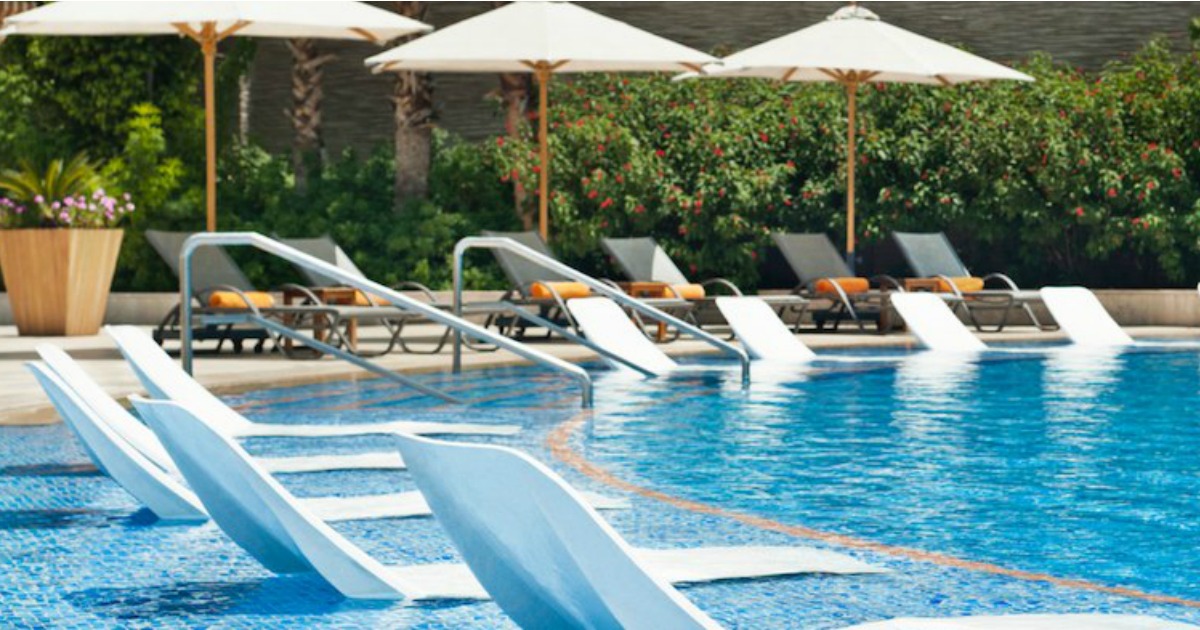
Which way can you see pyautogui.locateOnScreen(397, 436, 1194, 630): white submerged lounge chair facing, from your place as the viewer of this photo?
facing to the right of the viewer

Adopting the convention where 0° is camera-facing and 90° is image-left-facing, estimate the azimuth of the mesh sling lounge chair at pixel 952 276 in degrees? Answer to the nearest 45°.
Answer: approximately 315°

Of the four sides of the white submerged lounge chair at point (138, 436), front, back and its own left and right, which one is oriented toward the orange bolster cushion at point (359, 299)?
left

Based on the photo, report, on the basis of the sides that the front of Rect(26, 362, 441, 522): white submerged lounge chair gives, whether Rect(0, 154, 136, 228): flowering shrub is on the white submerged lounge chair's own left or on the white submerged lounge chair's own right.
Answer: on the white submerged lounge chair's own left

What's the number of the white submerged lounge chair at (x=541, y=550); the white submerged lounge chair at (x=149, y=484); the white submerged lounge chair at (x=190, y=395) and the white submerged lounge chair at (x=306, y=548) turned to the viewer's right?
4

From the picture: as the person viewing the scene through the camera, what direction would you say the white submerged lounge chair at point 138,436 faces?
facing to the right of the viewer

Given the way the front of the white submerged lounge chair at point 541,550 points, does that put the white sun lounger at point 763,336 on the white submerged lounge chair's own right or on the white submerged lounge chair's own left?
on the white submerged lounge chair's own left

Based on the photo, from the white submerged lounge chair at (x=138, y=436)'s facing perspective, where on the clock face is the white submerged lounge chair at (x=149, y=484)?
the white submerged lounge chair at (x=149, y=484) is roughly at 3 o'clock from the white submerged lounge chair at (x=138, y=436).

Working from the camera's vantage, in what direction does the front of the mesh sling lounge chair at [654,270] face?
facing the viewer and to the right of the viewer

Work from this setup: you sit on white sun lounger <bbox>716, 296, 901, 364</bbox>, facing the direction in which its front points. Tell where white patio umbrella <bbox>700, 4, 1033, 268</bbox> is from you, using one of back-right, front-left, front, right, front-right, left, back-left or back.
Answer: back-left

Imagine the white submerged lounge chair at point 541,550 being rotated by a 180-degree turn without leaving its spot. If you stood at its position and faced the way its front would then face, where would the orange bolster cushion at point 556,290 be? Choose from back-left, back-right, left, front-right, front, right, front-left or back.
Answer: right

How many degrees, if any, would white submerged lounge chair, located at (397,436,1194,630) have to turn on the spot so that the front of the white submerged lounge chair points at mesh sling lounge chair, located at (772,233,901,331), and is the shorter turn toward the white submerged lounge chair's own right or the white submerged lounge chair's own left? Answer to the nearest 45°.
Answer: approximately 90° to the white submerged lounge chair's own left

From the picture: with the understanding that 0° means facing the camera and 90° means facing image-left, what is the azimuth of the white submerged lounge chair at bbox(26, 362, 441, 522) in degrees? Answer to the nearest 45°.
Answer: approximately 270°

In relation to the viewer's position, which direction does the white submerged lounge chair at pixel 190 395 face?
facing to the right of the viewer

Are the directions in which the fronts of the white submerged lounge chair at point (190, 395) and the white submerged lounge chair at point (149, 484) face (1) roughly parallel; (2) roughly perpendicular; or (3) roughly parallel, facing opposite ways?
roughly parallel
